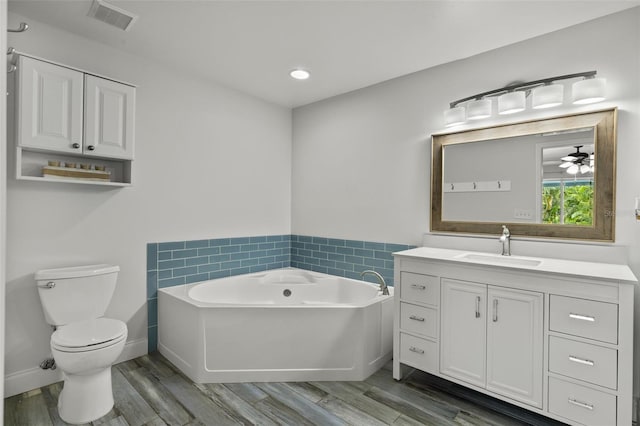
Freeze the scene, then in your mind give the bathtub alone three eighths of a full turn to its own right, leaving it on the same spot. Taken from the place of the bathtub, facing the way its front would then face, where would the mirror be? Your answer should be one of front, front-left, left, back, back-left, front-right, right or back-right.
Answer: back-right

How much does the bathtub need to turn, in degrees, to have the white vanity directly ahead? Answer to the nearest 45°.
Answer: approximately 45° to its left

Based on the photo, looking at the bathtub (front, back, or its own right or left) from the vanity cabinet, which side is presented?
left

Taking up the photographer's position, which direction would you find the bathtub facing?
facing the viewer

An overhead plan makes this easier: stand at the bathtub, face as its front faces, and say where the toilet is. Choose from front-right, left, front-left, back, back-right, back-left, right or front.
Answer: right
